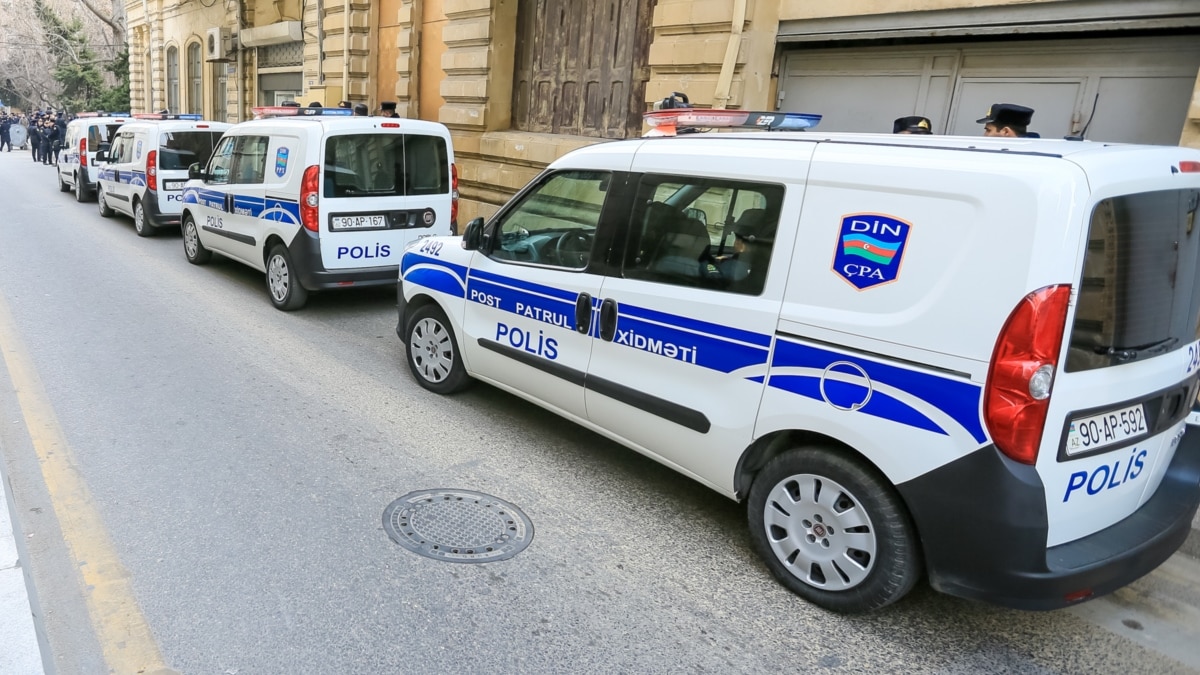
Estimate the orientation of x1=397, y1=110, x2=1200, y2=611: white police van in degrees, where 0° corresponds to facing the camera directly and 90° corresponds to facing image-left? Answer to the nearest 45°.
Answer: approximately 135°

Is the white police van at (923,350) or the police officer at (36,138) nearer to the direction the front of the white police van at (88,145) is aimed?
the police officer

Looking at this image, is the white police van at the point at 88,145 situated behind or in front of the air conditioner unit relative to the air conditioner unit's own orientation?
in front

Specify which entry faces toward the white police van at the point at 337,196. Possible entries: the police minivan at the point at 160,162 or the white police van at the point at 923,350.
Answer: the white police van at the point at 923,350

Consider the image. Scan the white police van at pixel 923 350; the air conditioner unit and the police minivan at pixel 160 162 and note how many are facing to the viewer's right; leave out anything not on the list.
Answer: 0

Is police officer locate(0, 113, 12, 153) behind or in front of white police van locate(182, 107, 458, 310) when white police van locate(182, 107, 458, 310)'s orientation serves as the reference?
in front

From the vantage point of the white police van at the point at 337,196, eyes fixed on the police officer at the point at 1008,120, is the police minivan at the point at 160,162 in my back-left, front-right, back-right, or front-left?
back-left

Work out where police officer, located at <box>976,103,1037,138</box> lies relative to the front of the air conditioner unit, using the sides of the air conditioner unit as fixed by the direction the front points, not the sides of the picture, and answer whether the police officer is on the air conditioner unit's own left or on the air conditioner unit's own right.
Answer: on the air conditioner unit's own left

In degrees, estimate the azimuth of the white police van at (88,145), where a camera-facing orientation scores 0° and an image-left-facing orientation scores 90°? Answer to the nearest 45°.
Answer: approximately 135°

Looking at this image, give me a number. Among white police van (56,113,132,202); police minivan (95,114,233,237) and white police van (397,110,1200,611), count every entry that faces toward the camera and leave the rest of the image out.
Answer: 0

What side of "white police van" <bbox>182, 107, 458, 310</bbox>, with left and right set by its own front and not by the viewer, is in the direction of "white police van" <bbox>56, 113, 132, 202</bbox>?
front

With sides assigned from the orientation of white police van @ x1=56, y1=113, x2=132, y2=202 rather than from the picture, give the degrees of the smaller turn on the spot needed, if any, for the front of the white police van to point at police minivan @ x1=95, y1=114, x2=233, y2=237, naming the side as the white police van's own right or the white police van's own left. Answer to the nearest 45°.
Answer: approximately 135° to the white police van's own left

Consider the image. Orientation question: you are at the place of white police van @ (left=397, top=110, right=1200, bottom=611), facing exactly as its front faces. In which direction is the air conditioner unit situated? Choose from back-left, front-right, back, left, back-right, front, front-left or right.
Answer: front

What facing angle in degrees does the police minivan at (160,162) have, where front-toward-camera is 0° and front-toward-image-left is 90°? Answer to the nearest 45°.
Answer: approximately 135°

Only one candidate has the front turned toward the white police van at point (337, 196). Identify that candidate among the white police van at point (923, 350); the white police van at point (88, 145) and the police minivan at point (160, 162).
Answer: the white police van at point (923, 350)

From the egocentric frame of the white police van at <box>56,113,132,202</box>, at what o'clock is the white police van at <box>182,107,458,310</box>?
the white police van at <box>182,107,458,310</box> is roughly at 7 o'clock from the white police van at <box>56,113,132,202</box>.

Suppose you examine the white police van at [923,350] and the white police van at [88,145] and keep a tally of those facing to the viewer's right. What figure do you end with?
0

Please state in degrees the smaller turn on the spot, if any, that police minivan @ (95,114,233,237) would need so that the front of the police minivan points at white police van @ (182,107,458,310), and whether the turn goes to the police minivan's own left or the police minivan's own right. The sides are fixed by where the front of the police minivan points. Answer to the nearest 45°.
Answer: approximately 135° to the police minivan's own left

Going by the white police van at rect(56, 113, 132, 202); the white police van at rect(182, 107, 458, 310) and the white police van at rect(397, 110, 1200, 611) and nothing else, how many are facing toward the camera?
0

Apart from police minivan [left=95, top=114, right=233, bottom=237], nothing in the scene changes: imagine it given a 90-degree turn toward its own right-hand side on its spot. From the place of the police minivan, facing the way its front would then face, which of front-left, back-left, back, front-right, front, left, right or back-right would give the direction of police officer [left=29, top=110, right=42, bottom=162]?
front-left

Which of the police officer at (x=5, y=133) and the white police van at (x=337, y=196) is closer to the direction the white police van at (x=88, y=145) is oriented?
the police officer

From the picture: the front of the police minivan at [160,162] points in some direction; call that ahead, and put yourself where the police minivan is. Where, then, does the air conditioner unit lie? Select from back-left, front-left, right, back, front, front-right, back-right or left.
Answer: front-right
